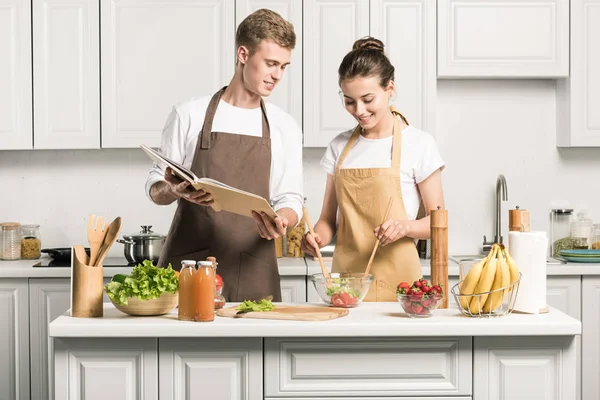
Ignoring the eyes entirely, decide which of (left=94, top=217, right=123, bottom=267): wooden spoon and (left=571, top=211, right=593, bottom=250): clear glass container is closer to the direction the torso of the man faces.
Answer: the wooden spoon

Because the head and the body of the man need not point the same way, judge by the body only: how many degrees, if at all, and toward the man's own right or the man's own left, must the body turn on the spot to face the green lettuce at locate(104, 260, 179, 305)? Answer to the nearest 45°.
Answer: approximately 45° to the man's own right

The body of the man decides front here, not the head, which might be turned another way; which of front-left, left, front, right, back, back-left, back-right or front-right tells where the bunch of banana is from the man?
front-left

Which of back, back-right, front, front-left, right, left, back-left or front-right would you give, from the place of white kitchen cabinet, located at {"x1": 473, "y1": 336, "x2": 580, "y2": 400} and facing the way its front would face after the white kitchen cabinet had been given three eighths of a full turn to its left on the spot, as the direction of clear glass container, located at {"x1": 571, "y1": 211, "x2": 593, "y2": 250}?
front-left

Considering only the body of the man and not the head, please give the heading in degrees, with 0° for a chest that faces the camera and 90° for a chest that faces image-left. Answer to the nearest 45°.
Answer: approximately 0°

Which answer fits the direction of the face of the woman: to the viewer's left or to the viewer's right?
to the viewer's left

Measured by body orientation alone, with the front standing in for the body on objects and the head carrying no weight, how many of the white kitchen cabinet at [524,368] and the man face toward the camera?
2
